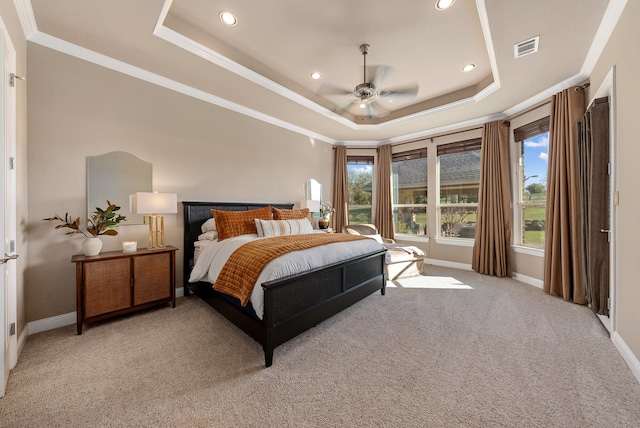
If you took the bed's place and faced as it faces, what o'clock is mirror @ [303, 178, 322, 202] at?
The mirror is roughly at 8 o'clock from the bed.

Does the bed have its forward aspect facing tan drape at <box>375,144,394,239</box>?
no

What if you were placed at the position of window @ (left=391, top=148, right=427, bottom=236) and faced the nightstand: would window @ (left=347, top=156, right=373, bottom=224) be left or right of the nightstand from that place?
right

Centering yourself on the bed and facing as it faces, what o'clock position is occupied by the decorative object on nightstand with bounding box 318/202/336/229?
The decorative object on nightstand is roughly at 8 o'clock from the bed.

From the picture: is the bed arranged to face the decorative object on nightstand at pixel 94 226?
no

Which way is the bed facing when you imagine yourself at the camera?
facing the viewer and to the right of the viewer

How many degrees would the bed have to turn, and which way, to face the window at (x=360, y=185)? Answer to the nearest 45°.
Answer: approximately 90° to its left

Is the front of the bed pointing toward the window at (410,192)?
no

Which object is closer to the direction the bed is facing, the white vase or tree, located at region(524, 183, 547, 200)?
the tree

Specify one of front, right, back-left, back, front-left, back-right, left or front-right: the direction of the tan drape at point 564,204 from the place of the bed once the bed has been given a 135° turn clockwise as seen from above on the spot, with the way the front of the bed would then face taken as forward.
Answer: back

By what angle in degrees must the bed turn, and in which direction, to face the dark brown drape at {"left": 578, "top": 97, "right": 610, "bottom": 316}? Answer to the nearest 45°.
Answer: approximately 45° to its left
